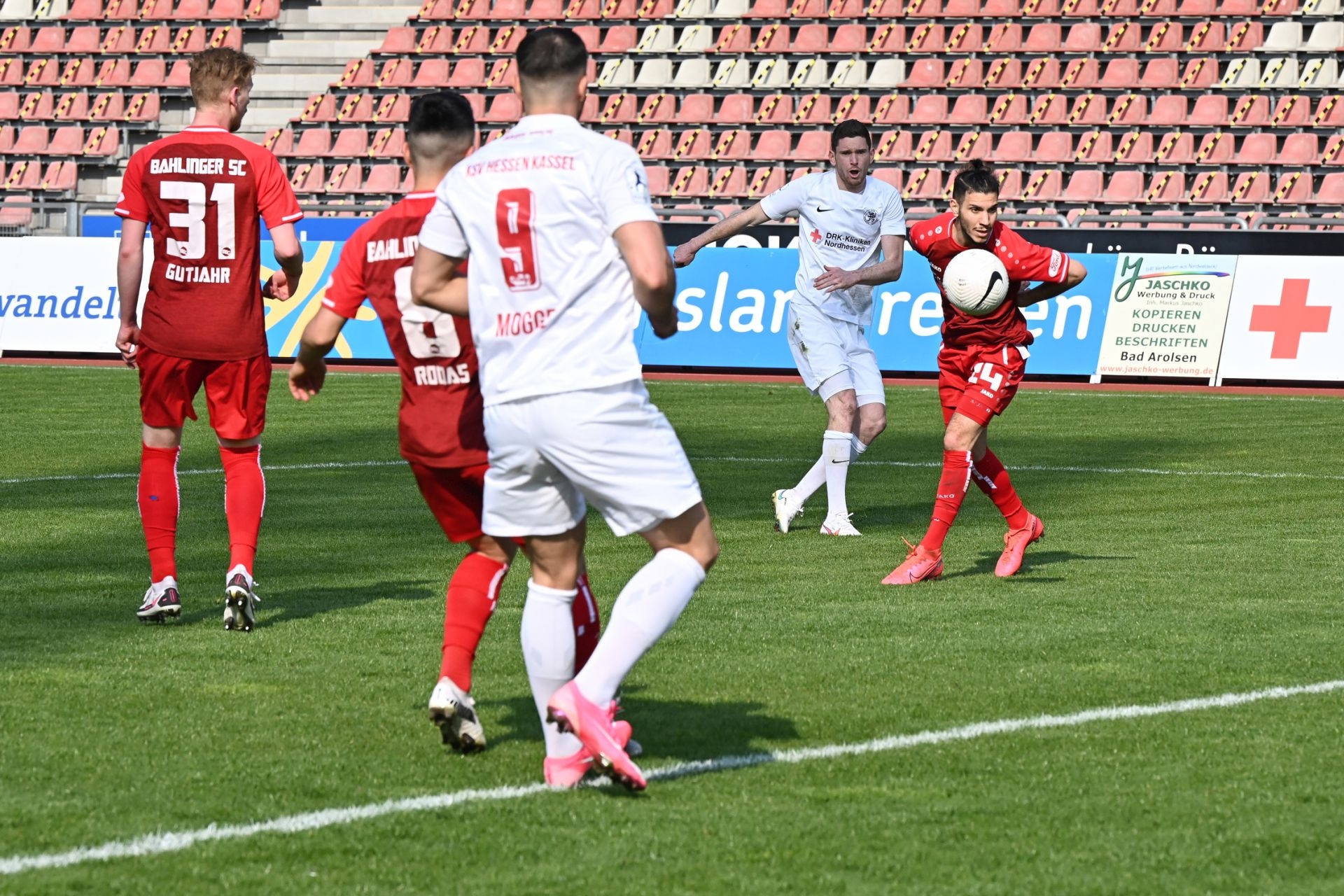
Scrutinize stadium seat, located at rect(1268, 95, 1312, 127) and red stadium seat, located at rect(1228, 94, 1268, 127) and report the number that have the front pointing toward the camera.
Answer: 2

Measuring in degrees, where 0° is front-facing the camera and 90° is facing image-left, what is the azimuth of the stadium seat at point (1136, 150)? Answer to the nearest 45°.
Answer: approximately 0°

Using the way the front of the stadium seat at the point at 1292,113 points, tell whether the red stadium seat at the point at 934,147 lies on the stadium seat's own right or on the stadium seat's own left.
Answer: on the stadium seat's own right

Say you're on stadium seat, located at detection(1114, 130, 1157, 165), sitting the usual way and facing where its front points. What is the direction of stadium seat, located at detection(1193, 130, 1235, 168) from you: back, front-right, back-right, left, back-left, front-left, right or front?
left

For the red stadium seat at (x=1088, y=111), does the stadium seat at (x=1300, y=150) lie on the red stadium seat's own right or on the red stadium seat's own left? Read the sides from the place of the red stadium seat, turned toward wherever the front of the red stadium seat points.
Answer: on the red stadium seat's own left

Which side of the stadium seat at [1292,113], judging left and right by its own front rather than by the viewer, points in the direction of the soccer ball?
front

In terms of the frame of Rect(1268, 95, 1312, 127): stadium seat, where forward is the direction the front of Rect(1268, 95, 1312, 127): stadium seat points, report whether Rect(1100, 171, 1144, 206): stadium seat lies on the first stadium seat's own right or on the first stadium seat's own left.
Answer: on the first stadium seat's own right

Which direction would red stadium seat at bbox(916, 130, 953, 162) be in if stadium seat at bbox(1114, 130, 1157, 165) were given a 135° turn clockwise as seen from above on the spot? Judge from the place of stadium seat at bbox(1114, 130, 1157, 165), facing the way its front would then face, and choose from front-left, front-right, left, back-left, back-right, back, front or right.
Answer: front-left
